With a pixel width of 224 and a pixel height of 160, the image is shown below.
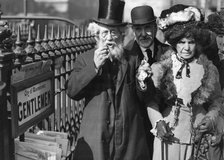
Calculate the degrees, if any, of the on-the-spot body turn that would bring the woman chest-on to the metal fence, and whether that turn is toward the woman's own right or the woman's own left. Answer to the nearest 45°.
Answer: approximately 90° to the woman's own right

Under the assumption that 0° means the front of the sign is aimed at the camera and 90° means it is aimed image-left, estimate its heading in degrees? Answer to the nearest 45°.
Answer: approximately 315°

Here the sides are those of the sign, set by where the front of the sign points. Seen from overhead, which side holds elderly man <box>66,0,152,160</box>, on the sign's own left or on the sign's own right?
on the sign's own left

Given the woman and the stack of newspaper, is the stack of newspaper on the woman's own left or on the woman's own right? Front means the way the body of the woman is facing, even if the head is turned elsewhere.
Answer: on the woman's own right

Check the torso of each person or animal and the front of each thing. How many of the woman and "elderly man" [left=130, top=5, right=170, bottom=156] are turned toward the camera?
2

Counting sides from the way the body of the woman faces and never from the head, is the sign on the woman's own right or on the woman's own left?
on the woman's own right

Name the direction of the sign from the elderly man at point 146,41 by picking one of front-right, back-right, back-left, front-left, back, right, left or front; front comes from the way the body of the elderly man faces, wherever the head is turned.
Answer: front-right

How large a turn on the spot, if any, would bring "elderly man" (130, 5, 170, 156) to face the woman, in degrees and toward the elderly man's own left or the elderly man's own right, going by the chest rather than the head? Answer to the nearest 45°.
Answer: approximately 45° to the elderly man's own left

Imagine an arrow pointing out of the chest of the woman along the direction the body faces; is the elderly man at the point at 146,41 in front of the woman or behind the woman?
behind
